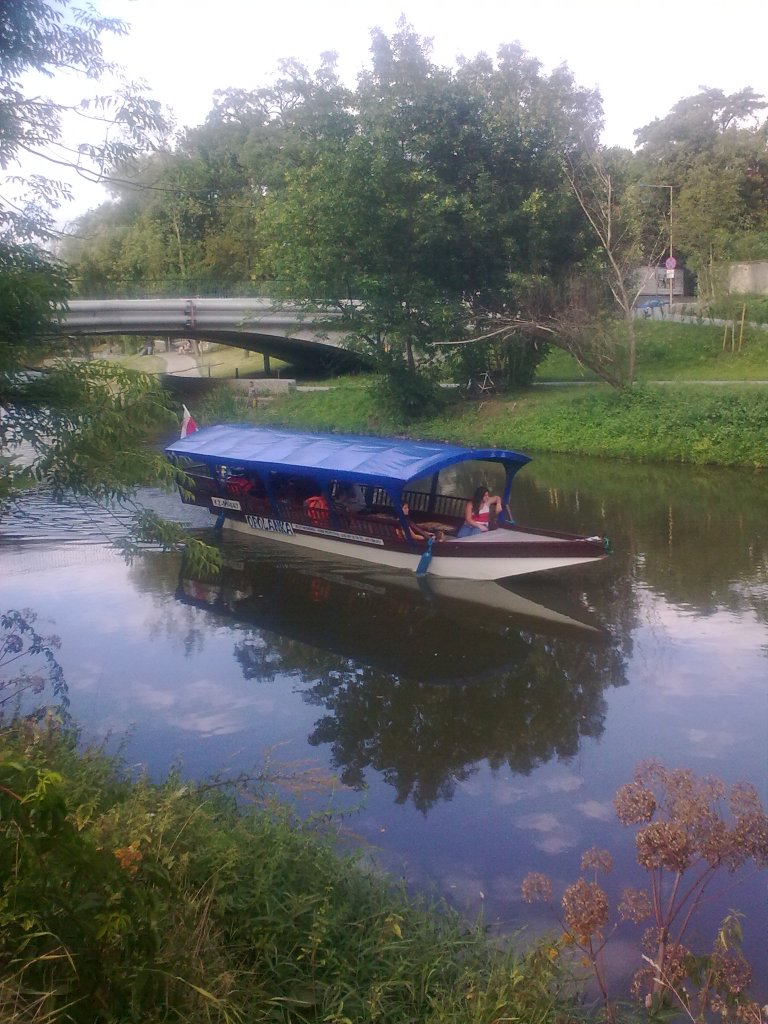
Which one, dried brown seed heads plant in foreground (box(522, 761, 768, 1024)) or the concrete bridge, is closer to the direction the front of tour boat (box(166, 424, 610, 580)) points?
the dried brown seed heads plant in foreground

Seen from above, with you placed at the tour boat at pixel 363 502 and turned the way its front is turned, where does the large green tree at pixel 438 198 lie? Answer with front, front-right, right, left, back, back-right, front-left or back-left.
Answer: back-left

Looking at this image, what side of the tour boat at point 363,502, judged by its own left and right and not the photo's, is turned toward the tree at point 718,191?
left

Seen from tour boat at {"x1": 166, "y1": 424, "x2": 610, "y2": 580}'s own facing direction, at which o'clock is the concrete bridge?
The concrete bridge is roughly at 7 o'clock from the tour boat.

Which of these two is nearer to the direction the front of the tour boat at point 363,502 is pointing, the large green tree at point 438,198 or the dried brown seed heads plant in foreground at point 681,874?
the dried brown seed heads plant in foreground

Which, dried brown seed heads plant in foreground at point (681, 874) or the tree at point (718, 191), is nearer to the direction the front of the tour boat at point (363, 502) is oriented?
the dried brown seed heads plant in foreground

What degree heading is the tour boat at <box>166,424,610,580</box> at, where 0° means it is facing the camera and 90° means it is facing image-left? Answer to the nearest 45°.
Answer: approximately 315°

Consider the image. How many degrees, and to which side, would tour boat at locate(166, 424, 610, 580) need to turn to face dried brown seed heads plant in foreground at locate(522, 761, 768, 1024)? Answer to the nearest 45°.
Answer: approximately 45° to its right
